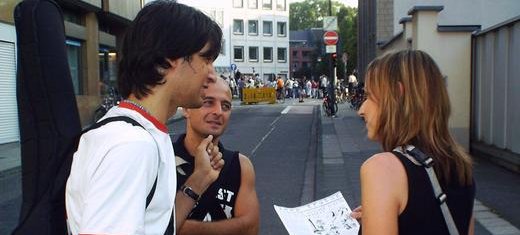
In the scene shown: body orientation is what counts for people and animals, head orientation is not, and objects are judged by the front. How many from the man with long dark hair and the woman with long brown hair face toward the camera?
0

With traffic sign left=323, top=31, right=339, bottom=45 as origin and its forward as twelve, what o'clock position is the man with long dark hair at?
The man with long dark hair is roughly at 12 o'clock from the traffic sign.

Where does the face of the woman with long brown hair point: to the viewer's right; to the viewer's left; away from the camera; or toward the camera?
to the viewer's left

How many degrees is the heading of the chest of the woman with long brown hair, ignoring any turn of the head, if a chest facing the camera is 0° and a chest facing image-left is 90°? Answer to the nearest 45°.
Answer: approximately 135°

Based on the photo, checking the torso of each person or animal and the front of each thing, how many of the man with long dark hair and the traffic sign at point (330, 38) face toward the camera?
1

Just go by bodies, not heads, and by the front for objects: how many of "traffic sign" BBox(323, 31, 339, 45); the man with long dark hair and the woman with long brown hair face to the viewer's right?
1

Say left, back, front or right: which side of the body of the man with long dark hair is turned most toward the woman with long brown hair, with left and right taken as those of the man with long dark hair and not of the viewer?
front

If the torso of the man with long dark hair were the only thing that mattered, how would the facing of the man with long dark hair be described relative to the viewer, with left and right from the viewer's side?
facing to the right of the viewer

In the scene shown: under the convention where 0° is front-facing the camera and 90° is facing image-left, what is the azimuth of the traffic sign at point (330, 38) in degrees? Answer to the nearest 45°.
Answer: approximately 0°

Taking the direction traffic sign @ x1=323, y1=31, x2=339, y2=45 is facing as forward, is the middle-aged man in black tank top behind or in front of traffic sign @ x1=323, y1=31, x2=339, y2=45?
in front

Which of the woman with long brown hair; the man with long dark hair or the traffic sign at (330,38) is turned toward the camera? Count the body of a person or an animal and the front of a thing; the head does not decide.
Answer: the traffic sign

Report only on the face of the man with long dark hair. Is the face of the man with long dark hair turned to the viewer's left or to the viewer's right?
to the viewer's right
